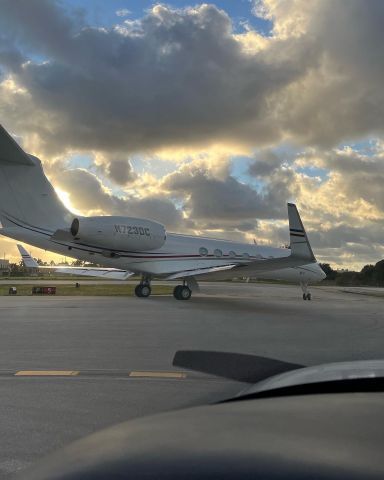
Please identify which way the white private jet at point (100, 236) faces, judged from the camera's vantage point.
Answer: facing away from the viewer and to the right of the viewer
